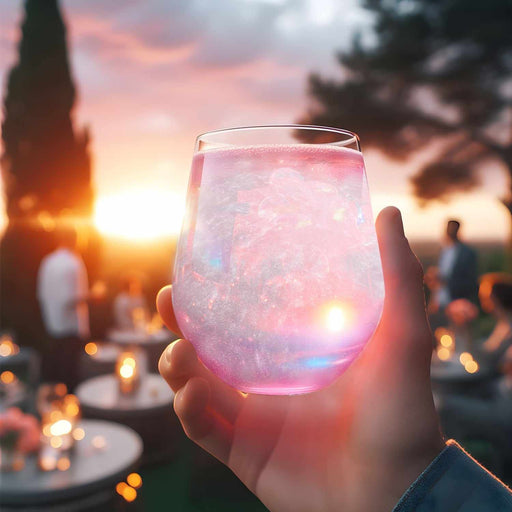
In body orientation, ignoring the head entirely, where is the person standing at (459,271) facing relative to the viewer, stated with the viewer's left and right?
facing the viewer and to the left of the viewer

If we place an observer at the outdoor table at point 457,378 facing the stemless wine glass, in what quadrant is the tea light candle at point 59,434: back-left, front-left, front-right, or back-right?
front-right

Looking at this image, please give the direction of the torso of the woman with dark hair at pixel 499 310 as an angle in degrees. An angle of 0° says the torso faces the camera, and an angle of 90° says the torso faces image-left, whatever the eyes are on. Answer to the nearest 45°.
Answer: approximately 90°

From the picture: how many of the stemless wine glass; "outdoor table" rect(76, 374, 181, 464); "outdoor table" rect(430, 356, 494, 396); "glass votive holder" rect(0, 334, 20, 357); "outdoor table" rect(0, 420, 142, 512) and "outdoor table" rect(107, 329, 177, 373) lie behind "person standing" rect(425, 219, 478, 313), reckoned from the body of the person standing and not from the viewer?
0

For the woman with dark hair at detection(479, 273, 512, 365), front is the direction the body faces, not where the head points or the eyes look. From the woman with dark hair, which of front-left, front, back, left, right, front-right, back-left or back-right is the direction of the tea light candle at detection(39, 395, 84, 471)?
front-left

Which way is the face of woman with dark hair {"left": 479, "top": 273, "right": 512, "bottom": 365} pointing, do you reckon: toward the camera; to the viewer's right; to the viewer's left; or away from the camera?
to the viewer's left

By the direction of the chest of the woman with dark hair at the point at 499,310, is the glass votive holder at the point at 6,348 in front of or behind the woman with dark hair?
in front

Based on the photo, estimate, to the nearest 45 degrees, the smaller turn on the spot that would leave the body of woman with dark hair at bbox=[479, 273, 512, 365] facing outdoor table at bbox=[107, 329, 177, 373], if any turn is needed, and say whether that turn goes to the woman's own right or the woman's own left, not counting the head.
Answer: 0° — they already face it

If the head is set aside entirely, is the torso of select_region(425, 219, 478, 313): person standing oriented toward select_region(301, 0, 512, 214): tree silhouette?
no

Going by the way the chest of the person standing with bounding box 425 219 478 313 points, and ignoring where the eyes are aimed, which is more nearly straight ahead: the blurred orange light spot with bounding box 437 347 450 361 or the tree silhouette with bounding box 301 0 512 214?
the blurred orange light spot

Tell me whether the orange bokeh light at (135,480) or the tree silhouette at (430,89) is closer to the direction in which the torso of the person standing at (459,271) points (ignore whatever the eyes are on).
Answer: the orange bokeh light

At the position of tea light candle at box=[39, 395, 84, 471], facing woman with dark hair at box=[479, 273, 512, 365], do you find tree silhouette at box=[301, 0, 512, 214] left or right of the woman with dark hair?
left

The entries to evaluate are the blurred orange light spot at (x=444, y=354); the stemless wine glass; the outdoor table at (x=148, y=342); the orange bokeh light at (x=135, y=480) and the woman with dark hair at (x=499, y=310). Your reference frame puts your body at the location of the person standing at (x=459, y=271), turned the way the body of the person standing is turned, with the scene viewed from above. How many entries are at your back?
0
